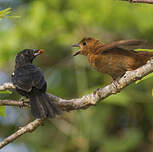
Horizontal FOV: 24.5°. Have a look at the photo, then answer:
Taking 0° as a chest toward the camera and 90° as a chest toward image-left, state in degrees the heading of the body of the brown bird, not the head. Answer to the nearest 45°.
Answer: approximately 90°

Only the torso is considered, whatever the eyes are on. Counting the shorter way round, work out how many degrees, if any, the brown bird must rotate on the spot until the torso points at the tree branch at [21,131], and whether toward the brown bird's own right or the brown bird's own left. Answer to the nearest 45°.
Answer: approximately 45° to the brown bird's own left
